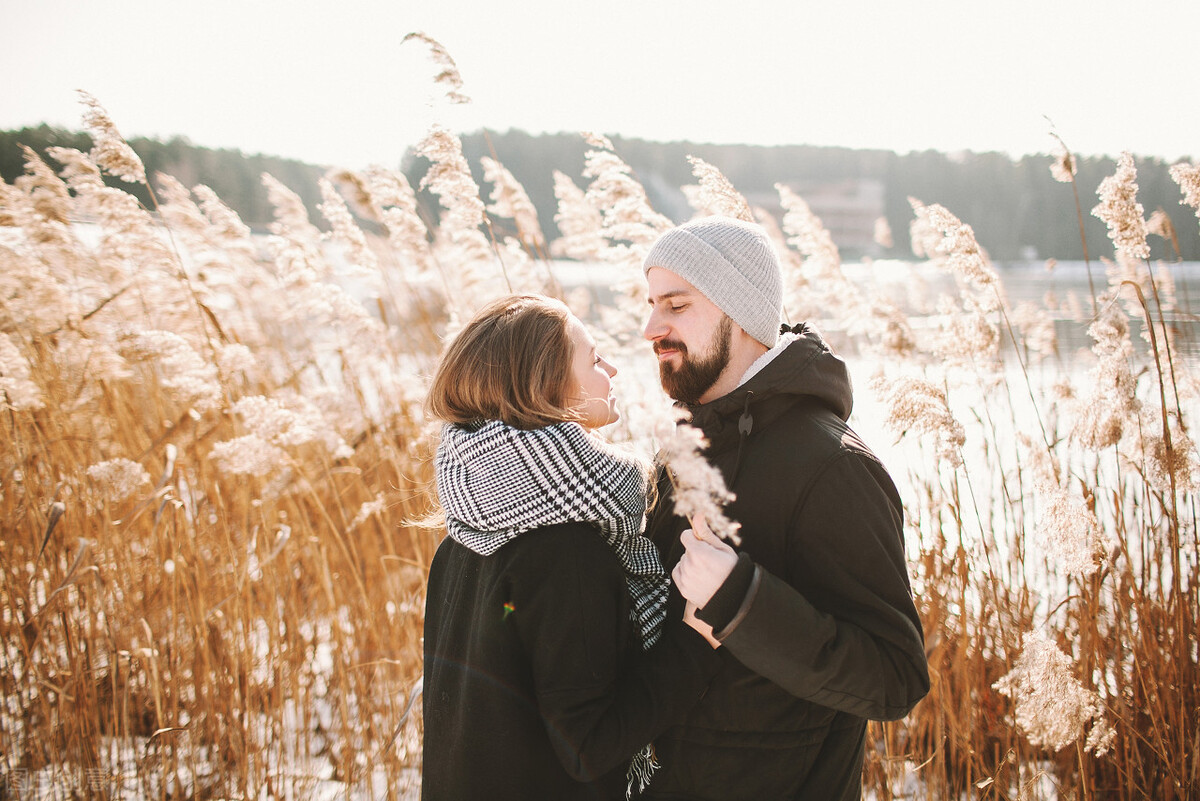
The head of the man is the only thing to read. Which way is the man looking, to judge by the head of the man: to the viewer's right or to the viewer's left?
to the viewer's left

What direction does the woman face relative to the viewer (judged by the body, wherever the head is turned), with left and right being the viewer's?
facing away from the viewer and to the right of the viewer

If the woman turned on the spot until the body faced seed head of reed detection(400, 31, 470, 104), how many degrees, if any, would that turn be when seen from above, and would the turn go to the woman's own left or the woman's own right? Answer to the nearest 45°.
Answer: approximately 45° to the woman's own left
